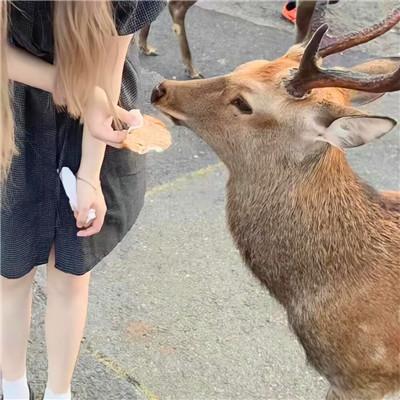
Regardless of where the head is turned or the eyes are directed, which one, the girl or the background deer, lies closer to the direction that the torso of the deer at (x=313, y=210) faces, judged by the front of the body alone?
the girl

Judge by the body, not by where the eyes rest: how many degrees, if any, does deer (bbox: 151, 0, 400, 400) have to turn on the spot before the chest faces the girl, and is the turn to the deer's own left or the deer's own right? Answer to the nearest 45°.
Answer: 0° — it already faces them

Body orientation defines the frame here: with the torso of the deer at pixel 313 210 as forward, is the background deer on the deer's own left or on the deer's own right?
on the deer's own right

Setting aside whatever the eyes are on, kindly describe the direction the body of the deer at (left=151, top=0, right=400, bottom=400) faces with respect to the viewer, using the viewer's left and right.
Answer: facing to the left of the viewer
